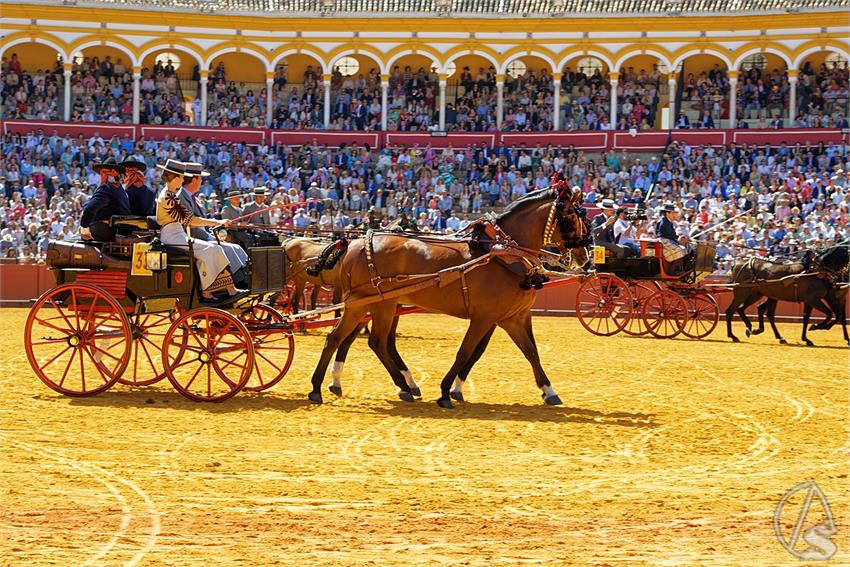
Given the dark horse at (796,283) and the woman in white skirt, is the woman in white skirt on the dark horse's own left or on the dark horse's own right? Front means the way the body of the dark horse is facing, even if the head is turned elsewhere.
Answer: on the dark horse's own right

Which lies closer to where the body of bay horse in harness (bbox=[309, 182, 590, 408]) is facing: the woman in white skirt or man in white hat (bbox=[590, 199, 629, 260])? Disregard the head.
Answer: the man in white hat

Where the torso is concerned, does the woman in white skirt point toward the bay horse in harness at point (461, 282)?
yes

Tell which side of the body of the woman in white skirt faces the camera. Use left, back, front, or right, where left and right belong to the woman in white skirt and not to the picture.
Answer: right

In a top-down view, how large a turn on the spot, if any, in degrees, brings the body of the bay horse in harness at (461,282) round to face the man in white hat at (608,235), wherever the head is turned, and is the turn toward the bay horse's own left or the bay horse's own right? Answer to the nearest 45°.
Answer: approximately 90° to the bay horse's own left

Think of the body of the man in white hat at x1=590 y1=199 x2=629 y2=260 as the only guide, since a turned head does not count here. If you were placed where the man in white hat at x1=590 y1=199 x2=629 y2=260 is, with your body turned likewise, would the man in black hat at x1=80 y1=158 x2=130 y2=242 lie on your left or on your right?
on your right

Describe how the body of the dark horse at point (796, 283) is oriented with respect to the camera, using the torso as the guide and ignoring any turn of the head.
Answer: to the viewer's right

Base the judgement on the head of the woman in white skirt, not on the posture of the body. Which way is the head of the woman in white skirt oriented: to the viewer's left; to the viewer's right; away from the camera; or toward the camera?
to the viewer's right

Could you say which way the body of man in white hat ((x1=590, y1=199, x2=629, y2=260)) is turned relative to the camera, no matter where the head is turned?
to the viewer's right

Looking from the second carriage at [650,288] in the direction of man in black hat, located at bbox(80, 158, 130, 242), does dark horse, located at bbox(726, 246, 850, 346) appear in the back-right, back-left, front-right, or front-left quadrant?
back-left

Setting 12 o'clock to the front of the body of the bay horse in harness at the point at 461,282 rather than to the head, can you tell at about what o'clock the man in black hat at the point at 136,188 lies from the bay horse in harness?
The man in black hat is roughly at 6 o'clock from the bay horse in harness.

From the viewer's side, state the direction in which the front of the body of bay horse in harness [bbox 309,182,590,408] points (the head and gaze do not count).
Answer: to the viewer's right
